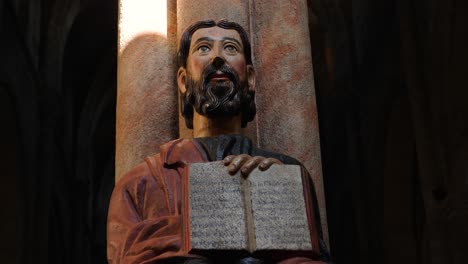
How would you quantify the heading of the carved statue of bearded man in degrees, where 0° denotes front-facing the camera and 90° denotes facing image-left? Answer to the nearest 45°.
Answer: approximately 0°

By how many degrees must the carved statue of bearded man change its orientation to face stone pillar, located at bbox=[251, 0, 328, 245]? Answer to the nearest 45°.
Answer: approximately 135° to its left
